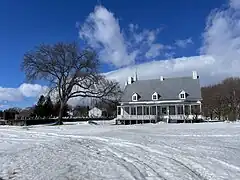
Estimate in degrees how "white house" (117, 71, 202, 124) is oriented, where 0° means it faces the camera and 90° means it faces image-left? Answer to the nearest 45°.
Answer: approximately 0°
